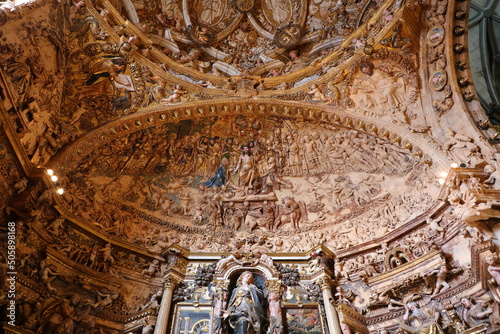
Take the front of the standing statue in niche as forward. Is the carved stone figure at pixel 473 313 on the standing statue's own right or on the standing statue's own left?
on the standing statue's own left
